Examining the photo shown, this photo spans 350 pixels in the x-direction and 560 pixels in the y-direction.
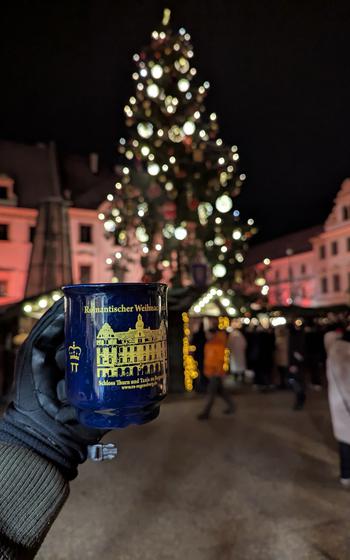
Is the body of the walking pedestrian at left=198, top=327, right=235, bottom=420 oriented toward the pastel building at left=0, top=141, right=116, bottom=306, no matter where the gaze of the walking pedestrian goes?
no

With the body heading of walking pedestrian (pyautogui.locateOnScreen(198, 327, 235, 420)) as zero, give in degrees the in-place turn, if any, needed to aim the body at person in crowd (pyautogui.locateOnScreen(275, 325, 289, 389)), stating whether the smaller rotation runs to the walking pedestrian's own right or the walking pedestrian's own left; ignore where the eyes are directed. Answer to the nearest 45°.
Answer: approximately 135° to the walking pedestrian's own right

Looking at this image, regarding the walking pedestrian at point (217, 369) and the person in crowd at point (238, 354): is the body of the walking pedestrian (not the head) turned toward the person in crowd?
no

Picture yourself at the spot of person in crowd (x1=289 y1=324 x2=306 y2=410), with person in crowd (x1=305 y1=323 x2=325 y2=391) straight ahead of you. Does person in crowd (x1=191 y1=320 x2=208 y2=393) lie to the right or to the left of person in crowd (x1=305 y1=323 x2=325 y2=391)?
left

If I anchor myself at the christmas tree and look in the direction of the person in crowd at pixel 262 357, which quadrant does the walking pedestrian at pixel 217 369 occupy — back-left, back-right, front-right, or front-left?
front-right

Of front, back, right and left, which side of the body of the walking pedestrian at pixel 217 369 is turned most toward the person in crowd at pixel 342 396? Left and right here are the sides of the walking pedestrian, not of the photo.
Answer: left

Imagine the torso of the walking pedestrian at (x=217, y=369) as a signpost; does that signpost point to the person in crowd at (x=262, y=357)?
no
